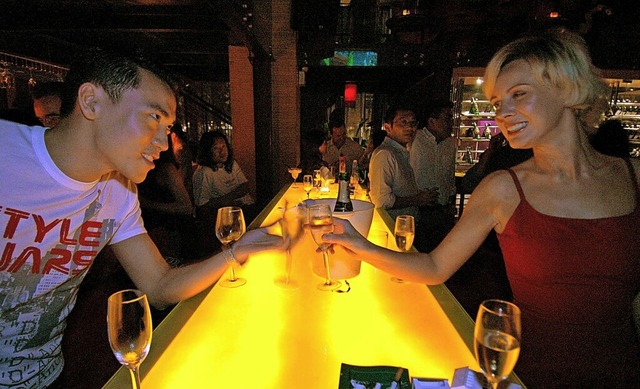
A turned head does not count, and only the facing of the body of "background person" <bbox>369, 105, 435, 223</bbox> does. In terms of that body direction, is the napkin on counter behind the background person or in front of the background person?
in front

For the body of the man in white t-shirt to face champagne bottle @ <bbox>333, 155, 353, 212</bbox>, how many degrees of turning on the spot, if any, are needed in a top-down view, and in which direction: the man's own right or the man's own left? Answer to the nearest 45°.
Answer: approximately 45° to the man's own left

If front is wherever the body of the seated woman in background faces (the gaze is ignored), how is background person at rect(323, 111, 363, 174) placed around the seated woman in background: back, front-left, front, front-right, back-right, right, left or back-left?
left

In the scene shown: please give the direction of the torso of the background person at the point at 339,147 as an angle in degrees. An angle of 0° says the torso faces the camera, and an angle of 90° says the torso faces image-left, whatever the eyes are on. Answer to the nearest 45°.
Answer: approximately 0°

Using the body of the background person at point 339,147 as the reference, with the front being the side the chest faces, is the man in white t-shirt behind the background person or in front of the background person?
in front

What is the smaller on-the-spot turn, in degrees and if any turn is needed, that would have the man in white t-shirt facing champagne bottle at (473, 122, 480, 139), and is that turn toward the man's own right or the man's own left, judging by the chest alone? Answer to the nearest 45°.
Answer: approximately 90° to the man's own left
